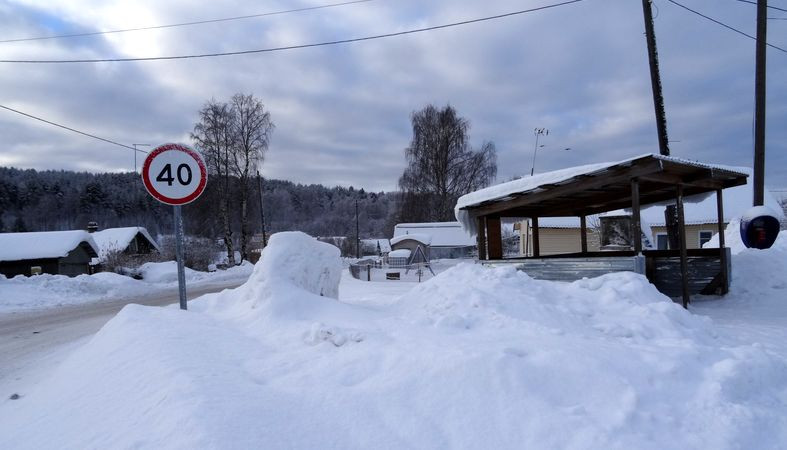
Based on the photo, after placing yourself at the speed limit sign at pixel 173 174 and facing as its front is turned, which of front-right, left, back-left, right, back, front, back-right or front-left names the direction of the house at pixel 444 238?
back-left

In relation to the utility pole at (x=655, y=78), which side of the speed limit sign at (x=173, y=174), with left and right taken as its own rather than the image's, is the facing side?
left

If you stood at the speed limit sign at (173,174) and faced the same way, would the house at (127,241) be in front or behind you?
behind

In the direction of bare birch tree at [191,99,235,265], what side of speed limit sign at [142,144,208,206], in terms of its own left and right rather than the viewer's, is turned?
back

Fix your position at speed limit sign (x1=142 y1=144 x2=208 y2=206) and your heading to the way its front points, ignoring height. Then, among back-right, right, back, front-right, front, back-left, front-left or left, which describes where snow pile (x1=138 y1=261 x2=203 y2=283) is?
back

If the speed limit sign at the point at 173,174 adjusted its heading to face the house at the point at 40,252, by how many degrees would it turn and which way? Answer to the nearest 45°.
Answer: approximately 180°

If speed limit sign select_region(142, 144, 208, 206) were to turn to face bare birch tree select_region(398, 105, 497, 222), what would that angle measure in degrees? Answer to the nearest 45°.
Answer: approximately 135° to its left

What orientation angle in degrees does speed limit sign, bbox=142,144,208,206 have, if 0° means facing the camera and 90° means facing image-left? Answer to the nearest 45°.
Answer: approximately 0°
